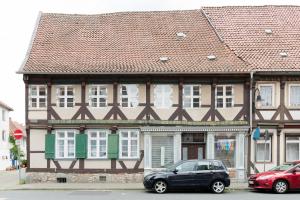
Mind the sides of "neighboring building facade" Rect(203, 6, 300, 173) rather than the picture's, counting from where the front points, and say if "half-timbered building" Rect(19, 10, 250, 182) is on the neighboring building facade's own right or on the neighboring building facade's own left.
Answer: on the neighboring building facade's own right

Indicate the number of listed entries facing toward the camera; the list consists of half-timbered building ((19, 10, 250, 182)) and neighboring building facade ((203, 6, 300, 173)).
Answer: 2

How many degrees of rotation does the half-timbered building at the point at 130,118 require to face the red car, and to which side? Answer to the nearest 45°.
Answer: approximately 45° to its left

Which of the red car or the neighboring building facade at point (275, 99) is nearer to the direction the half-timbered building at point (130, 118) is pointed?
the red car

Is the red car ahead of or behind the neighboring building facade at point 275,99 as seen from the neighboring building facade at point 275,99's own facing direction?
ahead

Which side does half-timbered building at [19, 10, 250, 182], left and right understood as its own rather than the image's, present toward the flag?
left

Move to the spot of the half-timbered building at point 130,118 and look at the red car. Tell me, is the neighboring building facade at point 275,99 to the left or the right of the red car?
left

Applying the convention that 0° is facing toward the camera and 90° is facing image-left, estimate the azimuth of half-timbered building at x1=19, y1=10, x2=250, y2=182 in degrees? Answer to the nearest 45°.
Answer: approximately 0°

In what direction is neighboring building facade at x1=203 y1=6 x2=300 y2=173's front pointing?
toward the camera

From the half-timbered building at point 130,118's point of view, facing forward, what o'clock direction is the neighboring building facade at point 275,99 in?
The neighboring building facade is roughly at 9 o'clock from the half-timbered building.

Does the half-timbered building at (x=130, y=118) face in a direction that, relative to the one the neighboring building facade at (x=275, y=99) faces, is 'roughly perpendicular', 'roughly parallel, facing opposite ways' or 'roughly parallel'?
roughly parallel
